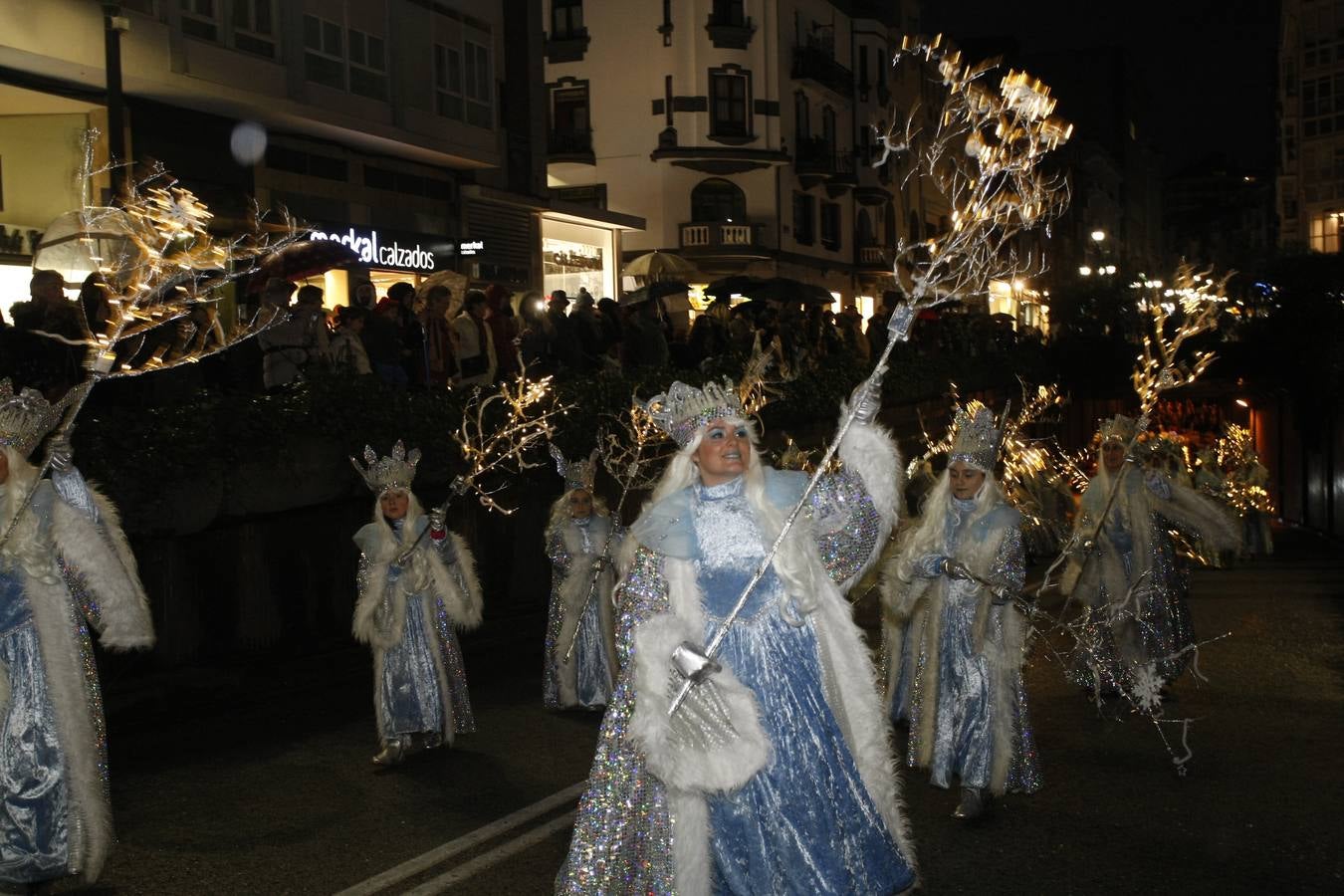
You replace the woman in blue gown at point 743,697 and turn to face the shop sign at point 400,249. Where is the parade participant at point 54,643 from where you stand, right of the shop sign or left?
left

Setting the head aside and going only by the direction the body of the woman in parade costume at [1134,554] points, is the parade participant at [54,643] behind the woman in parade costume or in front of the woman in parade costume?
in front

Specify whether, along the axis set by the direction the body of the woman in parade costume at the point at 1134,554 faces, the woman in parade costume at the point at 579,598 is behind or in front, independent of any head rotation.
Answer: in front

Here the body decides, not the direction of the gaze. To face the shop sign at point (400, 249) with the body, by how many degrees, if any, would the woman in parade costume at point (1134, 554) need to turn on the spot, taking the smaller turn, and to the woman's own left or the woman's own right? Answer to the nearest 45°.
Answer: approximately 90° to the woman's own right

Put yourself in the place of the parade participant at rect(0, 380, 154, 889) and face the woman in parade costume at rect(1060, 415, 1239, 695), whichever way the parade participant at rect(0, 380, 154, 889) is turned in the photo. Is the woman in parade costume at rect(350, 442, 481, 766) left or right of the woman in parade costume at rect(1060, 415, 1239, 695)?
left

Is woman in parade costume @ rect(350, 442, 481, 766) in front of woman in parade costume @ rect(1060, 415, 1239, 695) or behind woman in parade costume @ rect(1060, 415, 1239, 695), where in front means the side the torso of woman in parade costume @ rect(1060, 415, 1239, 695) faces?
in front

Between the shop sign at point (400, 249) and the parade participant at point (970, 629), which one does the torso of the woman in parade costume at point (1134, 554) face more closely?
the parade participant

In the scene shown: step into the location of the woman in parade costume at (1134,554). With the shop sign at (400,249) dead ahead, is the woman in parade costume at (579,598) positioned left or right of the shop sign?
left

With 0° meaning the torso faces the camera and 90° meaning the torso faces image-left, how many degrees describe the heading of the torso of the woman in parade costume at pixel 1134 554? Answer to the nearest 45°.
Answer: approximately 45°
